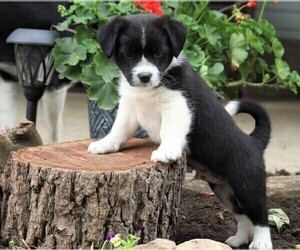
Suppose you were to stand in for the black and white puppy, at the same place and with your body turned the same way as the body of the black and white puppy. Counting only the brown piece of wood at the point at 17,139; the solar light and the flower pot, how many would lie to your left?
0

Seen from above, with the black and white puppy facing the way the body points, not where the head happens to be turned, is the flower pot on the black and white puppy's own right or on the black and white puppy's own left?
on the black and white puppy's own right

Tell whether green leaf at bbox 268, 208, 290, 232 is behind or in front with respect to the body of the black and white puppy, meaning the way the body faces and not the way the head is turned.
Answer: behind

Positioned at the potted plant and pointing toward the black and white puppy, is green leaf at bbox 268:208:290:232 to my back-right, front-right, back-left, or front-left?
front-left

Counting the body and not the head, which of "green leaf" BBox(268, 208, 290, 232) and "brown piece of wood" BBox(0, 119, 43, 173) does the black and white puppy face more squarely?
the brown piece of wood

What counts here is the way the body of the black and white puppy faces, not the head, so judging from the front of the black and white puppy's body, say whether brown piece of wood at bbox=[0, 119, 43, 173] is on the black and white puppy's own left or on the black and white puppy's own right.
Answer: on the black and white puppy's own right

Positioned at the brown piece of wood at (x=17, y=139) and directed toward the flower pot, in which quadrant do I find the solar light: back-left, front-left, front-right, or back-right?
front-left

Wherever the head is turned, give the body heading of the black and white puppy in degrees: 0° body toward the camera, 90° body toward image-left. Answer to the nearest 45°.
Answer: approximately 45°

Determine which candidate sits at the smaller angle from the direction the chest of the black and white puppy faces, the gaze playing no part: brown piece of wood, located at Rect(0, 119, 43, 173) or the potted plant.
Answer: the brown piece of wood

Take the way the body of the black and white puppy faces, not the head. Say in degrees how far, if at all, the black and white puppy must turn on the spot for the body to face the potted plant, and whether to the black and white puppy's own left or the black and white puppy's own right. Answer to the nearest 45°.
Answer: approximately 135° to the black and white puppy's own right

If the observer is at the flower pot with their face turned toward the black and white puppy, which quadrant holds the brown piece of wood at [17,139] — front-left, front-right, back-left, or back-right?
front-right
